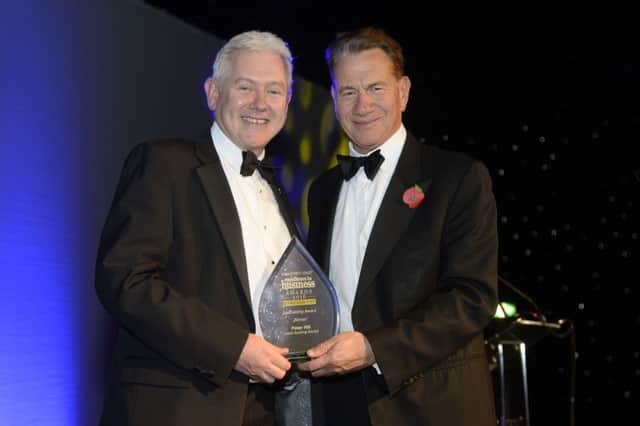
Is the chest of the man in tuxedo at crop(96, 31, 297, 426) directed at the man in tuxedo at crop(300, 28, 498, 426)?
no

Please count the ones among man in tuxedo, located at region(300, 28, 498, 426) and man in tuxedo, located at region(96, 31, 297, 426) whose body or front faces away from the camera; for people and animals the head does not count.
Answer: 0

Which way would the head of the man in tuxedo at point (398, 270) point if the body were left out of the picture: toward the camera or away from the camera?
toward the camera

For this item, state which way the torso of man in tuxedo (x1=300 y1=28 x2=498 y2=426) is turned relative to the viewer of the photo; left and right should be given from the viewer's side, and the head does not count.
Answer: facing the viewer and to the left of the viewer

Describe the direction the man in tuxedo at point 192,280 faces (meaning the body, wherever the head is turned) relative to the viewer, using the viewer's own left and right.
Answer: facing the viewer and to the right of the viewer
